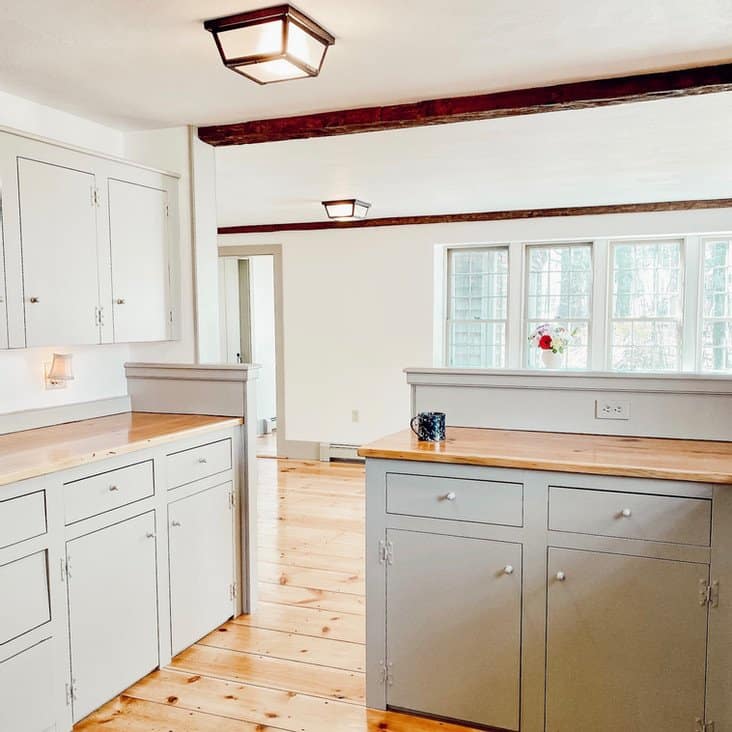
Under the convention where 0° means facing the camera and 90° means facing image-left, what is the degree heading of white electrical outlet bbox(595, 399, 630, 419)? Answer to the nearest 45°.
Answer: approximately 0°

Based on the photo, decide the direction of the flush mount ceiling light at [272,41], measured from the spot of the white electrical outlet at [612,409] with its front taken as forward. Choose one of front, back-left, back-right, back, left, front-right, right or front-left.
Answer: front-right

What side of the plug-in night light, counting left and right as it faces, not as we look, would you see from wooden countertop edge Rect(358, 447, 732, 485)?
front

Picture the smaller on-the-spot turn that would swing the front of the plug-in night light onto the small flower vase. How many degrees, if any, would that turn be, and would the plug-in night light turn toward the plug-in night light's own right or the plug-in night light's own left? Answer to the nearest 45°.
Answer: approximately 45° to the plug-in night light's own left

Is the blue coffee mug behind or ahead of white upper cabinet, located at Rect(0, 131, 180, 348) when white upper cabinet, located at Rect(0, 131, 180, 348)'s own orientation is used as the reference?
ahead

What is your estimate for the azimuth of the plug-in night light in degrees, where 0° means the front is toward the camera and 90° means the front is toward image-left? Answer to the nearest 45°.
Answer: approximately 315°

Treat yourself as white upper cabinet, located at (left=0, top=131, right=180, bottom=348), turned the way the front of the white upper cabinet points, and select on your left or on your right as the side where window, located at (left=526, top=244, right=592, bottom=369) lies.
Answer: on your left

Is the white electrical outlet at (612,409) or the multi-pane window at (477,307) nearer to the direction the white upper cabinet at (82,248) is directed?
the white electrical outlet

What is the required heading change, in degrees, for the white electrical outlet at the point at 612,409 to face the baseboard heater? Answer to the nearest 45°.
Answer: approximately 135° to its right

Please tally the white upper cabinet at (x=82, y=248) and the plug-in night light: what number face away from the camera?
0

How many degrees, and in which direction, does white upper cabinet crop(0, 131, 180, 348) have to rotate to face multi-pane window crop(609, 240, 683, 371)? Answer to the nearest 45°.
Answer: approximately 45° to its left

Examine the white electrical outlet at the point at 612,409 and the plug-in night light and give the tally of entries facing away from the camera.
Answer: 0

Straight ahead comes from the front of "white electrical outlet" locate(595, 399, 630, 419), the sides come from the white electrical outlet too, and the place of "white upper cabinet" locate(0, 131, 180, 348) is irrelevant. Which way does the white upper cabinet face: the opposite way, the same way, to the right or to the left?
to the left

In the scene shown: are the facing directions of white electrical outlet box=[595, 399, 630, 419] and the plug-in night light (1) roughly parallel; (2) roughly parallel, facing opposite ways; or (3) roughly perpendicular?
roughly perpendicular
